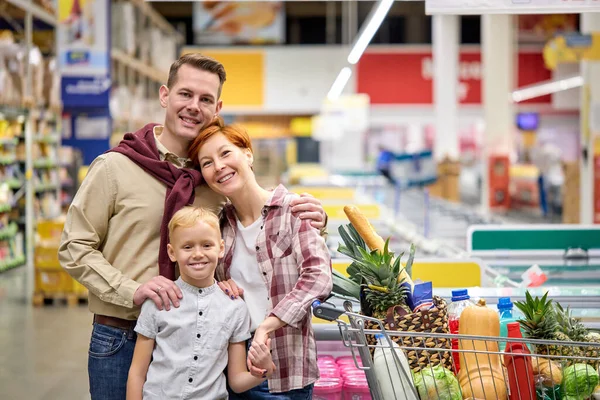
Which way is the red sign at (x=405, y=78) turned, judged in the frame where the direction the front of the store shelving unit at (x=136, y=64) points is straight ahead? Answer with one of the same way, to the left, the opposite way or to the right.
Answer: to the right

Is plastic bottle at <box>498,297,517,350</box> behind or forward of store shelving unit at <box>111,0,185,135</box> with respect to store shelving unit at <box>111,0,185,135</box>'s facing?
forward

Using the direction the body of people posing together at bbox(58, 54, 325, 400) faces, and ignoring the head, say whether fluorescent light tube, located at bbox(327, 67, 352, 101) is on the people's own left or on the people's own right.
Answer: on the people's own left

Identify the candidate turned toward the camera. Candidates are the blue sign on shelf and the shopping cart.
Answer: the blue sign on shelf

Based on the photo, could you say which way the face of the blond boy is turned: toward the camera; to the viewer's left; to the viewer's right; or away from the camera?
toward the camera

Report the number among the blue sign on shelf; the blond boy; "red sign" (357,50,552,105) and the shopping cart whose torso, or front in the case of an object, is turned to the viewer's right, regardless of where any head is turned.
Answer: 1

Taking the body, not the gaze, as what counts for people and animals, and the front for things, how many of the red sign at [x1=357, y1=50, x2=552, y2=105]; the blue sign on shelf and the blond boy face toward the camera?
3

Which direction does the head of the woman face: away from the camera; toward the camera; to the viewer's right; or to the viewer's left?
toward the camera

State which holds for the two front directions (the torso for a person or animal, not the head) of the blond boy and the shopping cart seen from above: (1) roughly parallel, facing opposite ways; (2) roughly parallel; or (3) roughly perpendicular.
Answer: roughly perpendicular

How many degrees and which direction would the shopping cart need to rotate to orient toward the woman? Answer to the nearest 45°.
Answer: approximately 180°

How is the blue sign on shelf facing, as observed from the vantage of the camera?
facing the viewer

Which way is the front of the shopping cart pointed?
to the viewer's right

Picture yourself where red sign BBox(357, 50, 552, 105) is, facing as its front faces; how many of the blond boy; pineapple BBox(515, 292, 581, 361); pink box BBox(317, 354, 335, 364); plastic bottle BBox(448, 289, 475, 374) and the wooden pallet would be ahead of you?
5

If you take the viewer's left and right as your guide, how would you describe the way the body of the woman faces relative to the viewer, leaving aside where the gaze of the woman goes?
facing the viewer and to the left of the viewer

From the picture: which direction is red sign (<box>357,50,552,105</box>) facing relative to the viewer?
toward the camera

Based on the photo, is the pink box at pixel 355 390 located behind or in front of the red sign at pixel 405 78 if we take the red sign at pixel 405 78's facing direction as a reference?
in front

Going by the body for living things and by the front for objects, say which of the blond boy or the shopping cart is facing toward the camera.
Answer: the blond boy

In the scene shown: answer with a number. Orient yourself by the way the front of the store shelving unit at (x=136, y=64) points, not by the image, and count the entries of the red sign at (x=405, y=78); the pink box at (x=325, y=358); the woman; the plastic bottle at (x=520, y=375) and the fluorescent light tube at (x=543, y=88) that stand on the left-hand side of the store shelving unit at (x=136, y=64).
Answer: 2
